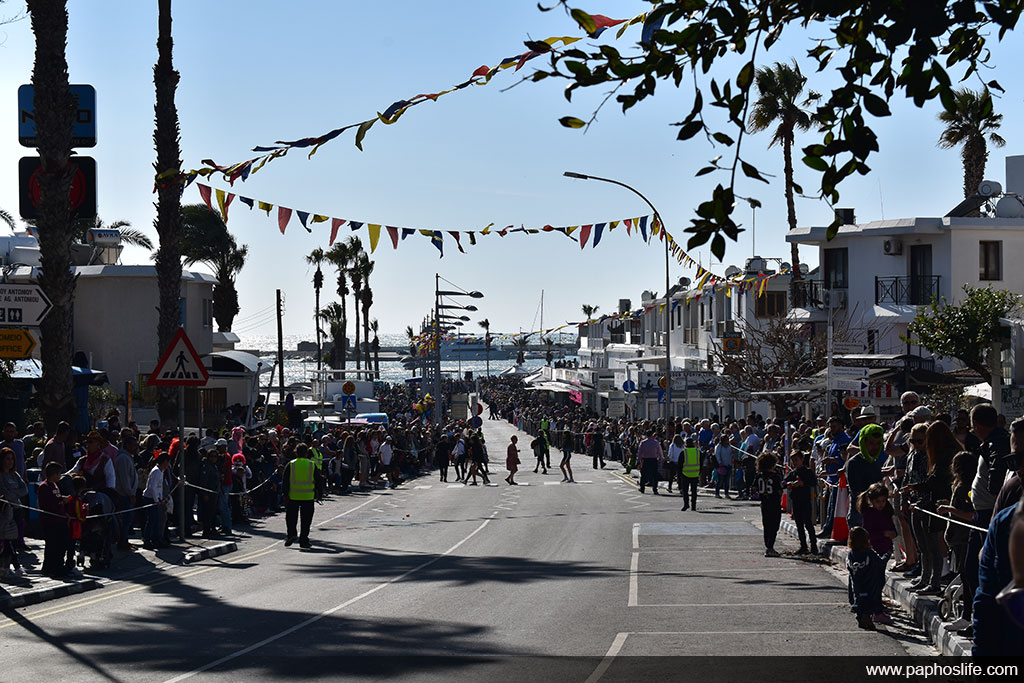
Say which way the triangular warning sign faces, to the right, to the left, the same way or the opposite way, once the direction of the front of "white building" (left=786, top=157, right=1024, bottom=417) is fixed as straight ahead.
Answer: to the left

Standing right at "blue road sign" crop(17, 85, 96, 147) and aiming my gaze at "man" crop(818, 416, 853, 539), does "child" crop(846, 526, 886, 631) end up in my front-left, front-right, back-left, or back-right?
front-right

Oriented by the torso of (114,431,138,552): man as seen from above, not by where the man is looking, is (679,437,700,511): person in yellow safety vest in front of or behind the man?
in front

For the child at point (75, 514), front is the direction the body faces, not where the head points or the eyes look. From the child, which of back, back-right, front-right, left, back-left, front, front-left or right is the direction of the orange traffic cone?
front

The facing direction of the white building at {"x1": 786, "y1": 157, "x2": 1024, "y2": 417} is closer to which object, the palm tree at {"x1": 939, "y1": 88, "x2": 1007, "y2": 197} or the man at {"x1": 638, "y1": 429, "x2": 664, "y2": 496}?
the man

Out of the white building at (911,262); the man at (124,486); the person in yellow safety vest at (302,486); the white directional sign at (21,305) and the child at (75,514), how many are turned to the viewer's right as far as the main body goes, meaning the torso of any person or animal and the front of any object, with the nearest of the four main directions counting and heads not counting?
2

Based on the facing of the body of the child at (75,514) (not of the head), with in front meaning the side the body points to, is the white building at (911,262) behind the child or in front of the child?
in front

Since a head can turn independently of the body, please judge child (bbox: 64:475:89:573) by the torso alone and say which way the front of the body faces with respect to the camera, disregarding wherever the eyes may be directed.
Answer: to the viewer's right

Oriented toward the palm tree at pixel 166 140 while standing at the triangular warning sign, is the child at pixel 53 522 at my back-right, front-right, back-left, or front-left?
back-left

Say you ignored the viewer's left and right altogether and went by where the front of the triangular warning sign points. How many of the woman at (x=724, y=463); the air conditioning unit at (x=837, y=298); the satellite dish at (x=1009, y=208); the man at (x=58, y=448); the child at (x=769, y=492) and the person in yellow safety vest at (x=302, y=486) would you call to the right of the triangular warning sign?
1

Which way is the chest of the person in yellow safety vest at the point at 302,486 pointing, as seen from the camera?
away from the camera

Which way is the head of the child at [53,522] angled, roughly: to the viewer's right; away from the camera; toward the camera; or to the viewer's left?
to the viewer's right

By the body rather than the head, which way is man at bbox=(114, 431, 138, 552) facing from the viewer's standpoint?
to the viewer's right

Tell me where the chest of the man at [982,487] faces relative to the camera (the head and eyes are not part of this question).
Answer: to the viewer's left

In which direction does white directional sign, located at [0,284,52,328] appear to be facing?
toward the camera

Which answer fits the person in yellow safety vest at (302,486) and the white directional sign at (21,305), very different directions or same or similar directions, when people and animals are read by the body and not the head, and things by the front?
very different directions
